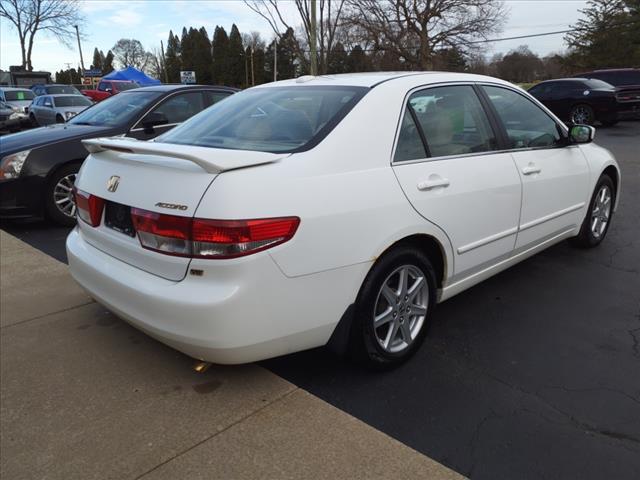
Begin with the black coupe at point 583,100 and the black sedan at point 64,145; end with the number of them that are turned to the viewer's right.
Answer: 0

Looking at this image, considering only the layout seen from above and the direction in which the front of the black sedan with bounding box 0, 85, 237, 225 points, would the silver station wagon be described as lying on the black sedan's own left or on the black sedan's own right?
on the black sedan's own right

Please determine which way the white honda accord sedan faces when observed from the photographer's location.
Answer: facing away from the viewer and to the right of the viewer

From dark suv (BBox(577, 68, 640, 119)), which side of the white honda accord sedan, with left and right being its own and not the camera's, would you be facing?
front

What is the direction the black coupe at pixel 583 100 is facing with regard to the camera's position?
facing away from the viewer and to the left of the viewer

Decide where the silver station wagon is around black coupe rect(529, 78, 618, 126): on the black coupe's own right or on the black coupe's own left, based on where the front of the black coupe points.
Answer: on the black coupe's own left

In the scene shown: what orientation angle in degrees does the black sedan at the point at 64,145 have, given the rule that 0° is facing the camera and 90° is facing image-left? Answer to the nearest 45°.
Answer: approximately 45°

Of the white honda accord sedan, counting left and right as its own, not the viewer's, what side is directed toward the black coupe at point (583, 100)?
front

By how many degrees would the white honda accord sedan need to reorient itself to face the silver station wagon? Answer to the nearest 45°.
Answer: approximately 90° to its left

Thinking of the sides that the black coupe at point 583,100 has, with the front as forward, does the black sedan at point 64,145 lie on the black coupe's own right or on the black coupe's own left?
on the black coupe's own left

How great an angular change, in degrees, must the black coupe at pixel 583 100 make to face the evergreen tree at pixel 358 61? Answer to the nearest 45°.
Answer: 0° — it already faces it

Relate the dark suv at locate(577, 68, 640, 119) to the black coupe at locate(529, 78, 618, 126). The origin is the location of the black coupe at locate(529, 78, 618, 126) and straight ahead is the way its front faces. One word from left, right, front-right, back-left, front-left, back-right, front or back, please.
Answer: right

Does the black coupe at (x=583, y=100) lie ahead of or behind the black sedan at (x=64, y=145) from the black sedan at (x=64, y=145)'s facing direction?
behind
